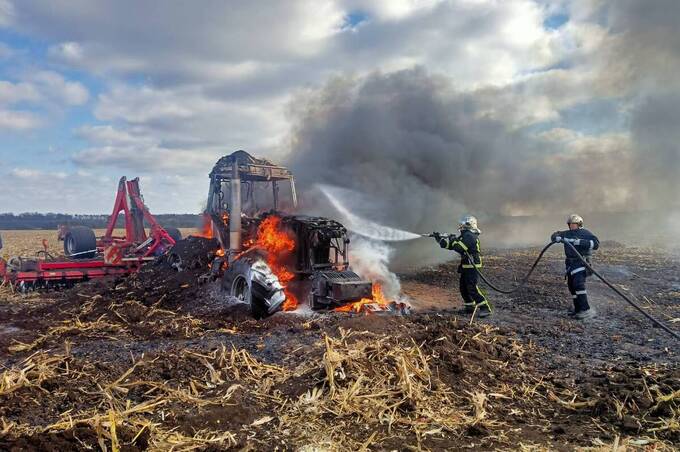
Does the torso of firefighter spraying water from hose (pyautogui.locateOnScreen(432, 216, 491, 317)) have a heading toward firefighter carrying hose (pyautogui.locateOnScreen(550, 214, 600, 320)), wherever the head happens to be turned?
no

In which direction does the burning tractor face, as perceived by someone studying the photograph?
facing the viewer and to the right of the viewer

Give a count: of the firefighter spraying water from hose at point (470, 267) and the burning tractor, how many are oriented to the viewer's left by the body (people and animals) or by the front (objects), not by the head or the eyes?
1

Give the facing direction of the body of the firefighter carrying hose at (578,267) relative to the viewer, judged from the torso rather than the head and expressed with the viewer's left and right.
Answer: facing the viewer and to the left of the viewer

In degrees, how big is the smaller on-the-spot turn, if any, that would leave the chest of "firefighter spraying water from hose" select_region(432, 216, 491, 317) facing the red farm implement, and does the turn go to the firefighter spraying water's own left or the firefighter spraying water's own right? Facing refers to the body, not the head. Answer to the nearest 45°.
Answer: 0° — they already face it

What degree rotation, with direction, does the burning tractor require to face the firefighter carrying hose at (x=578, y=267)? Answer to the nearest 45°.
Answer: approximately 45° to its left

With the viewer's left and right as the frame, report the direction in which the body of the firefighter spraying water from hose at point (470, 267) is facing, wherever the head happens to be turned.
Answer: facing to the left of the viewer

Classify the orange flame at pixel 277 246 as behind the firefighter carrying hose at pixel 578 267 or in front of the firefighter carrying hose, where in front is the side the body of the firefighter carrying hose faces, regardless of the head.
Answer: in front

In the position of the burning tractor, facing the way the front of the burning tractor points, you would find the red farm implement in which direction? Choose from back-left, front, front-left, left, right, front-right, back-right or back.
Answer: back

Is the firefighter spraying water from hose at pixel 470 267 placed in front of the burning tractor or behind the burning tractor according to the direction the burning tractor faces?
in front

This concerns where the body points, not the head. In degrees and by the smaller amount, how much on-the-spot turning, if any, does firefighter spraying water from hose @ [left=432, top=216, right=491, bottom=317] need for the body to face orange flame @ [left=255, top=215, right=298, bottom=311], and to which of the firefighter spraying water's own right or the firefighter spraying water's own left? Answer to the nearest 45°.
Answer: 0° — they already face it

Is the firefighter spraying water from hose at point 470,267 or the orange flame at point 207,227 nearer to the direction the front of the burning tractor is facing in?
the firefighter spraying water from hose

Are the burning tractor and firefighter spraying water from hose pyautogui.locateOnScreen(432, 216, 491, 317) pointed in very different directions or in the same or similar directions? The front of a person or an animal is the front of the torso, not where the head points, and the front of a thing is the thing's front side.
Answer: very different directions

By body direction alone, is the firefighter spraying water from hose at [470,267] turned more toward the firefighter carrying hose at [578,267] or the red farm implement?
the red farm implement

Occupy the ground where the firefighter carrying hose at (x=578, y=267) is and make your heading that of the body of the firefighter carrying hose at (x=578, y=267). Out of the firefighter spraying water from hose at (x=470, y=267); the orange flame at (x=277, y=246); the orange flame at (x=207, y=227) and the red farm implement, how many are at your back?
0
